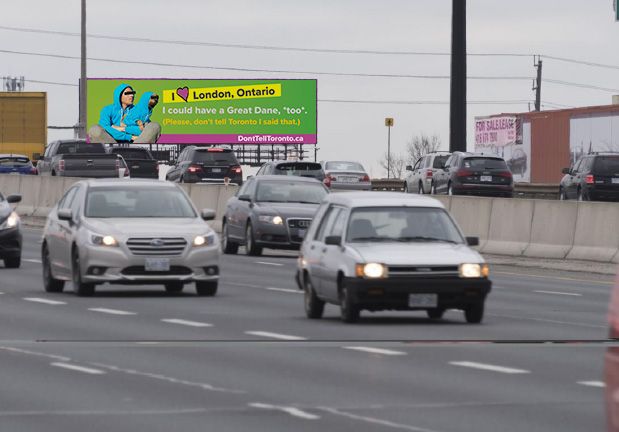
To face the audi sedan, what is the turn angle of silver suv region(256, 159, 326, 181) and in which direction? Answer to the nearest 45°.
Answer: approximately 135° to its left

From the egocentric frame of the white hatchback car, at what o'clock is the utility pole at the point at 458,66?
The utility pole is roughly at 6 o'clock from the white hatchback car.

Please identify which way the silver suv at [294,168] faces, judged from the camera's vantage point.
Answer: facing away from the viewer and to the left of the viewer

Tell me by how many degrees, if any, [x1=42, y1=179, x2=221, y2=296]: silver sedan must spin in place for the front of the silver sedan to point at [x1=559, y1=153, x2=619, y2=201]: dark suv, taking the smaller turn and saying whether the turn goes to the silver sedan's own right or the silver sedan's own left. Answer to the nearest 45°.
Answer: approximately 135° to the silver sedan's own left

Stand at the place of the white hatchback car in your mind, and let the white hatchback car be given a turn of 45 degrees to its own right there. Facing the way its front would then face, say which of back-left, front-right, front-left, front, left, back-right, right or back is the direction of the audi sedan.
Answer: back-right

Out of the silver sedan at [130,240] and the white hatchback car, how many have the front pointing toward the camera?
2
